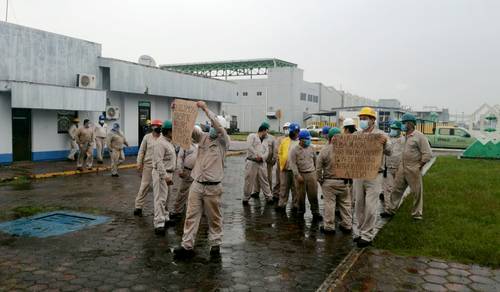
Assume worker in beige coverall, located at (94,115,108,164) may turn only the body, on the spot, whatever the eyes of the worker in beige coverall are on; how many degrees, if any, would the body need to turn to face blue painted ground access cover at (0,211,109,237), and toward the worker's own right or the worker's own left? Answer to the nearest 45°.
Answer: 0° — they already face it

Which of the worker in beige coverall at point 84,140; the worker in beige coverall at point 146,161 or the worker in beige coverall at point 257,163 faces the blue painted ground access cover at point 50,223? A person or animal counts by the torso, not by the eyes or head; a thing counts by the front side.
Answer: the worker in beige coverall at point 84,140

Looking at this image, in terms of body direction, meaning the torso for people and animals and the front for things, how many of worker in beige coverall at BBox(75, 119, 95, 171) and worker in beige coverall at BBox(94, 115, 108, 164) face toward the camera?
2

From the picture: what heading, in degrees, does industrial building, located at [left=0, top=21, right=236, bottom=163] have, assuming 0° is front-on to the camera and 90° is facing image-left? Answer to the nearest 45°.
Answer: approximately 315°

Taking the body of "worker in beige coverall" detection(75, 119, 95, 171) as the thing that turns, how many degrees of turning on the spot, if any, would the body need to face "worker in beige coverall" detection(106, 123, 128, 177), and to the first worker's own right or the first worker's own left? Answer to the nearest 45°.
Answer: approximately 45° to the first worker's own left

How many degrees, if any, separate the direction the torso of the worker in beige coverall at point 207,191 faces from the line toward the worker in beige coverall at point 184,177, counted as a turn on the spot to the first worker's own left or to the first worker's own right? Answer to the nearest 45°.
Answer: approximately 135° to the first worker's own right

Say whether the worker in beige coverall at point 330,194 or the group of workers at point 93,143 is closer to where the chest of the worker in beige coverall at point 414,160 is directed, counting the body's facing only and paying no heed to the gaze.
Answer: the worker in beige coverall

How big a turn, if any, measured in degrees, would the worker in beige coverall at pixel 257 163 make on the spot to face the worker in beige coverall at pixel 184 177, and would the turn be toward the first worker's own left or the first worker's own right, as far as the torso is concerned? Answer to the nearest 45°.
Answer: approximately 90° to the first worker's own right

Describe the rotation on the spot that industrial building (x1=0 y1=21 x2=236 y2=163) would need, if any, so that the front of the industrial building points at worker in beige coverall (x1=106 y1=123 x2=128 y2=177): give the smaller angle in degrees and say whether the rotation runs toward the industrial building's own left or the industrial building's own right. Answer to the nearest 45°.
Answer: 0° — it already faces them

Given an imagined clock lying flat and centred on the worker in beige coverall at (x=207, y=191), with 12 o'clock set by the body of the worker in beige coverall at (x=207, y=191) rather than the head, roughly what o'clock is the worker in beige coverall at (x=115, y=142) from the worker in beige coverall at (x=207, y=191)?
the worker in beige coverall at (x=115, y=142) is roughly at 4 o'clock from the worker in beige coverall at (x=207, y=191).

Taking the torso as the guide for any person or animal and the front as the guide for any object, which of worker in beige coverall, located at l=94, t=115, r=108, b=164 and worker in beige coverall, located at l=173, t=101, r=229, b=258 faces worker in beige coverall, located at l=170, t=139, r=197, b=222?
worker in beige coverall, located at l=94, t=115, r=108, b=164

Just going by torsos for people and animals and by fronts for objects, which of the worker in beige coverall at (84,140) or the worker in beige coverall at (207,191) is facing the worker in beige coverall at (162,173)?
the worker in beige coverall at (84,140)
